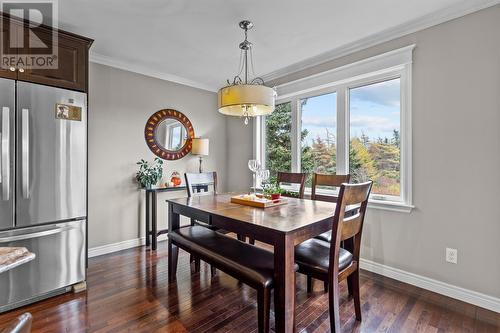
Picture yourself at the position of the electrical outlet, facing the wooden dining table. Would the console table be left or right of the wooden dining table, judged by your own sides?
right

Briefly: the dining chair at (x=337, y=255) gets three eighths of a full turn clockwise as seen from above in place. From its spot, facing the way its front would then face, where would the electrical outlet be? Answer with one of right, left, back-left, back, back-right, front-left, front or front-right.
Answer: front-left

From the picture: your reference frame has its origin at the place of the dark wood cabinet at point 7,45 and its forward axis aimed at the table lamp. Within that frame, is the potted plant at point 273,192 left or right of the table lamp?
right

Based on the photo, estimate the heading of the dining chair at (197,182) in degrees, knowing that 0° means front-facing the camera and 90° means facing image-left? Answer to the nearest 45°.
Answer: approximately 315°

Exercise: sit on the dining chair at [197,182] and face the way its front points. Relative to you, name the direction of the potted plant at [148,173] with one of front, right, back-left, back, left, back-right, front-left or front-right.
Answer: back

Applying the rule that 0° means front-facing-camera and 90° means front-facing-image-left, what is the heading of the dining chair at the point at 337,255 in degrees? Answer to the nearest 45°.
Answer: approximately 135°

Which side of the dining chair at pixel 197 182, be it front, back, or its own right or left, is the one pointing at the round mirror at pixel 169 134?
back

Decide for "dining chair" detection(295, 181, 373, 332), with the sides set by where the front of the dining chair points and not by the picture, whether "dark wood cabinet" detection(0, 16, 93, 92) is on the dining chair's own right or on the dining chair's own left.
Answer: on the dining chair's own left

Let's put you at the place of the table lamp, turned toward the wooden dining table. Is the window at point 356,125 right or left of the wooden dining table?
left

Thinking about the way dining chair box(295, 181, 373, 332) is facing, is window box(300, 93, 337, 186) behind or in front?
in front

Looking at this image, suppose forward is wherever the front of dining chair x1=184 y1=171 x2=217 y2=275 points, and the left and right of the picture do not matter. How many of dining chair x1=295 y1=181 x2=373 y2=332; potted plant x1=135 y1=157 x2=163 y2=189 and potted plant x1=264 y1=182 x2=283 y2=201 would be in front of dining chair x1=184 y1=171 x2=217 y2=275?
2

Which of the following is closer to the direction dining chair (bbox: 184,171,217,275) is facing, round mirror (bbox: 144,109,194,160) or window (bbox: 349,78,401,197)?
the window

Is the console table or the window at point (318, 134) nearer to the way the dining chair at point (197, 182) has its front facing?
the window

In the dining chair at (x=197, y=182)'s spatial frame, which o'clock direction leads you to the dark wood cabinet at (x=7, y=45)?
The dark wood cabinet is roughly at 4 o'clock from the dining chair.

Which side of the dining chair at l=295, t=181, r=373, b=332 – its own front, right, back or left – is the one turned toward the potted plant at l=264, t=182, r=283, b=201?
front

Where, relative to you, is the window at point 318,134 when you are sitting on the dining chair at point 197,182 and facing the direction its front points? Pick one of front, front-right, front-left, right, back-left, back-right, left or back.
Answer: front-left

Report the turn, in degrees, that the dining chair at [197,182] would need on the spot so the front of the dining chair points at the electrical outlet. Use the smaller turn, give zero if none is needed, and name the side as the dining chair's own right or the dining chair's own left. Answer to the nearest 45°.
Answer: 0° — it already faces it
